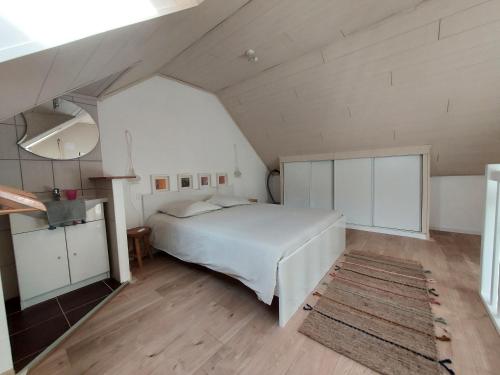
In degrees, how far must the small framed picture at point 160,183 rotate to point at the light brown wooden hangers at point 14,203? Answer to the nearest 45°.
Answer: approximately 45° to its right

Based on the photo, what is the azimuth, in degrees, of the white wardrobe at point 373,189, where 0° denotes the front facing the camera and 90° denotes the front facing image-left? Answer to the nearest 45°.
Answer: approximately 45°

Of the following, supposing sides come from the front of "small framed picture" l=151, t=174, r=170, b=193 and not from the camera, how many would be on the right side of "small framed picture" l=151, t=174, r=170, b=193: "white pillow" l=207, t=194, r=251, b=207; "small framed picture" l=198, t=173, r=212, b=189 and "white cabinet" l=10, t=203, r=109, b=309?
1

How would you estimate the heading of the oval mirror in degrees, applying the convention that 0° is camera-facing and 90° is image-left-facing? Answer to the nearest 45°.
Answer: approximately 0°

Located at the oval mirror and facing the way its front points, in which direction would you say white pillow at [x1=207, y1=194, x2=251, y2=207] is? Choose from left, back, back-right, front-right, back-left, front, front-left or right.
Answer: left

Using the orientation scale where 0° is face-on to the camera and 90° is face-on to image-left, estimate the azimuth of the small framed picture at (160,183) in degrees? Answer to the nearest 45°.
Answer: approximately 315°

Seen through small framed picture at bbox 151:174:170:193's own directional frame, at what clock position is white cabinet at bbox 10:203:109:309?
The white cabinet is roughly at 3 o'clock from the small framed picture.

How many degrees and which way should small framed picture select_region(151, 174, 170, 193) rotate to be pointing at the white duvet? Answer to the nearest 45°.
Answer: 0° — it already faces it

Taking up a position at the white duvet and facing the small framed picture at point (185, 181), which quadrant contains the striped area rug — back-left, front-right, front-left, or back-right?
back-right

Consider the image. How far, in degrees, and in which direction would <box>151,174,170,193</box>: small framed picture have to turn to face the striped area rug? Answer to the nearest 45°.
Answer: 0° — it already faces it

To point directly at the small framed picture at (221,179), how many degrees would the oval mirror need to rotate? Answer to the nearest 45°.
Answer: approximately 90° to its left
